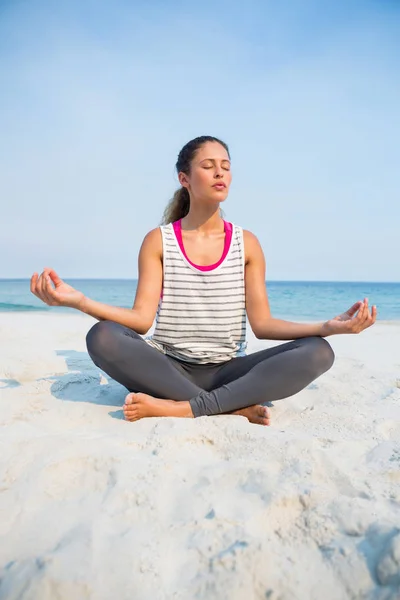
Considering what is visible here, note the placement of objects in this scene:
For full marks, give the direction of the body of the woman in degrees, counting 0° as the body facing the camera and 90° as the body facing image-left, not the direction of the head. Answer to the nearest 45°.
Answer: approximately 0°
